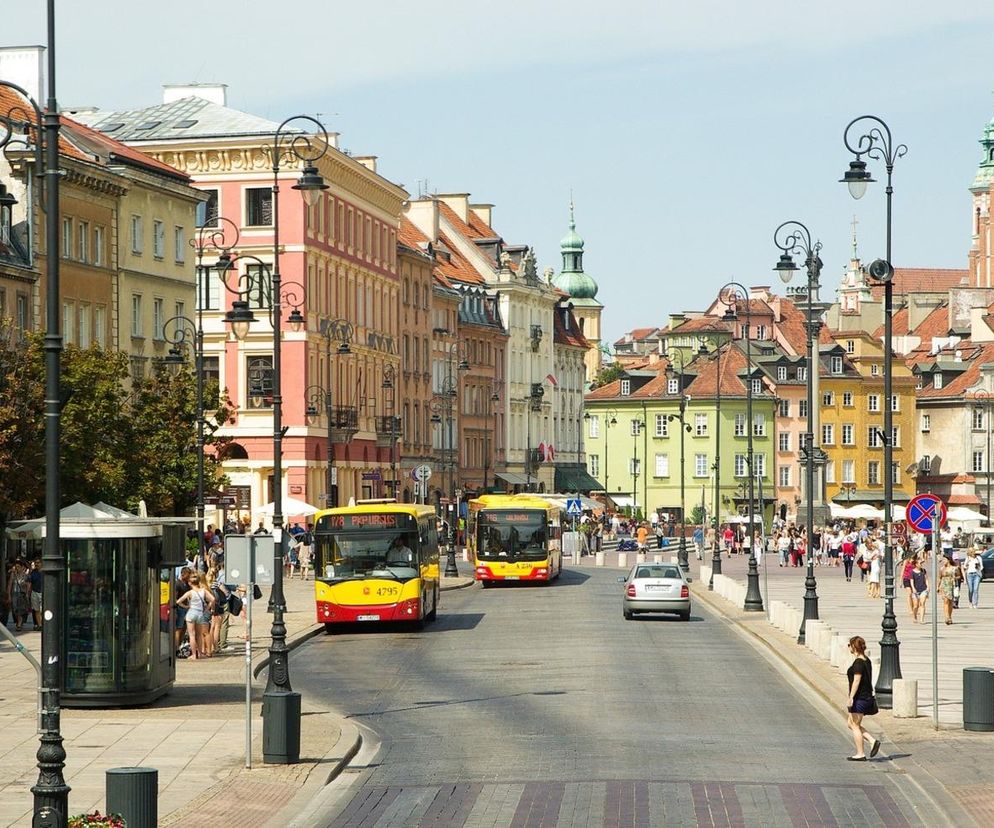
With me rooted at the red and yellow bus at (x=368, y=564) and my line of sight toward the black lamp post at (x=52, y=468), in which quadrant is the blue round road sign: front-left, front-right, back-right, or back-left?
front-left

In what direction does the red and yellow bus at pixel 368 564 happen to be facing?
toward the camera

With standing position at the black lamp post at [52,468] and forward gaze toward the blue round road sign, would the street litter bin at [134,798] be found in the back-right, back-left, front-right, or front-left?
front-right

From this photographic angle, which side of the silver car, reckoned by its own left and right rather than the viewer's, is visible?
back

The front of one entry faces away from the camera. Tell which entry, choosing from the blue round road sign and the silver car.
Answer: the silver car

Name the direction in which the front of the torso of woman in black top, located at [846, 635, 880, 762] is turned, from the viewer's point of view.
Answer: to the viewer's left

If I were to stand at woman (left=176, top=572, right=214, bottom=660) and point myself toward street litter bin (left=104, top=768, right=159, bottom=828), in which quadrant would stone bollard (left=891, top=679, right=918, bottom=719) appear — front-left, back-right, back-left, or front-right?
front-left

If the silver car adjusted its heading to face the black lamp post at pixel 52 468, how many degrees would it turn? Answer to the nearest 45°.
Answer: approximately 180°

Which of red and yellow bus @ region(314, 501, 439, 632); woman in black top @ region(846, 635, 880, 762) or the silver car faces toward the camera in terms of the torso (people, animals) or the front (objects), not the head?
the red and yellow bus

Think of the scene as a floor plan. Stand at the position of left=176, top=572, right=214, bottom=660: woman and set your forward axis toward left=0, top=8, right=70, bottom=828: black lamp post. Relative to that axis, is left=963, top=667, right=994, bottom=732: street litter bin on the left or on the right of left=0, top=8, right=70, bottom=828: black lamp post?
left

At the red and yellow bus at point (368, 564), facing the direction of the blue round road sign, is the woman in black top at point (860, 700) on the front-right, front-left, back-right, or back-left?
front-right

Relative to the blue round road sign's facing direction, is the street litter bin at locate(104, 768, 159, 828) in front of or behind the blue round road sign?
in front

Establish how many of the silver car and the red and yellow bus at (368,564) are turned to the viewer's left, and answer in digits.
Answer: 0

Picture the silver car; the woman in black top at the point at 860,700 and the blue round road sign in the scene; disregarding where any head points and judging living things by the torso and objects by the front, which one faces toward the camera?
the blue round road sign

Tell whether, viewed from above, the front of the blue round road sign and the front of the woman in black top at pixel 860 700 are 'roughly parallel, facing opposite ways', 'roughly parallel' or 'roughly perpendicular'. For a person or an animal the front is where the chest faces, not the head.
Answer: roughly perpendicular

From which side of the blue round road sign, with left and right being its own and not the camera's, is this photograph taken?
front

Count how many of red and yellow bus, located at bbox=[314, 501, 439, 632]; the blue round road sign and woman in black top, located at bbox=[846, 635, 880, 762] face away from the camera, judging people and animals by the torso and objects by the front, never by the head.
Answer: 0

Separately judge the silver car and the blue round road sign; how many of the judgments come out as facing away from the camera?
1
